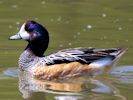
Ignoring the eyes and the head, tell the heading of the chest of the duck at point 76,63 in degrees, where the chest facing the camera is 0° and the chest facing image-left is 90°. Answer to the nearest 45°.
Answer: approximately 90°
